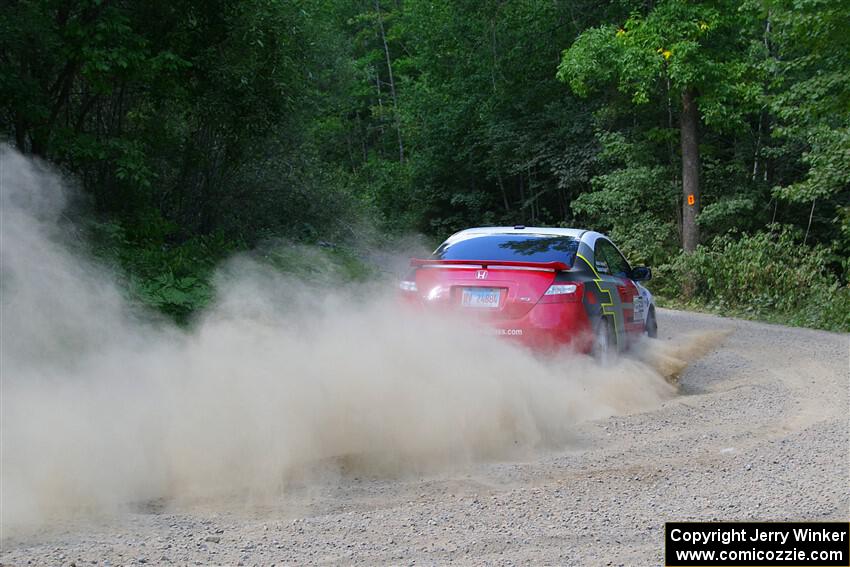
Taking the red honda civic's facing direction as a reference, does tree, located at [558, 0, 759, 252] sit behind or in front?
in front

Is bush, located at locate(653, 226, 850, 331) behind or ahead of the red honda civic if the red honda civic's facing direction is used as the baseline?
ahead

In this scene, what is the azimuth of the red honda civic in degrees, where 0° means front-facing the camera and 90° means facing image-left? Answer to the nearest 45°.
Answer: approximately 225°
